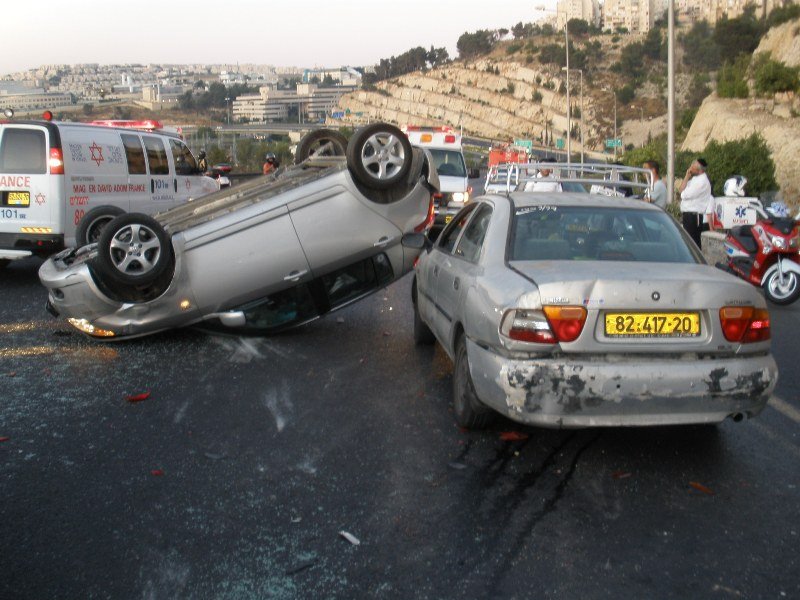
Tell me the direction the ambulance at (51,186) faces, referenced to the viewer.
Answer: facing away from the viewer and to the right of the viewer

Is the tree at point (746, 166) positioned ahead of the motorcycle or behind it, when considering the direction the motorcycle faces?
behind

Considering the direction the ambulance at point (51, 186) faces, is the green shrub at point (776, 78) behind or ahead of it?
ahead

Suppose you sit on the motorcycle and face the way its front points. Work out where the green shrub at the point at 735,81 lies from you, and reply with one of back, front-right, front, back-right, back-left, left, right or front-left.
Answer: back-left

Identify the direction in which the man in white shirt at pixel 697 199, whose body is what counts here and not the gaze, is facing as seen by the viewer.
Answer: to the viewer's left
